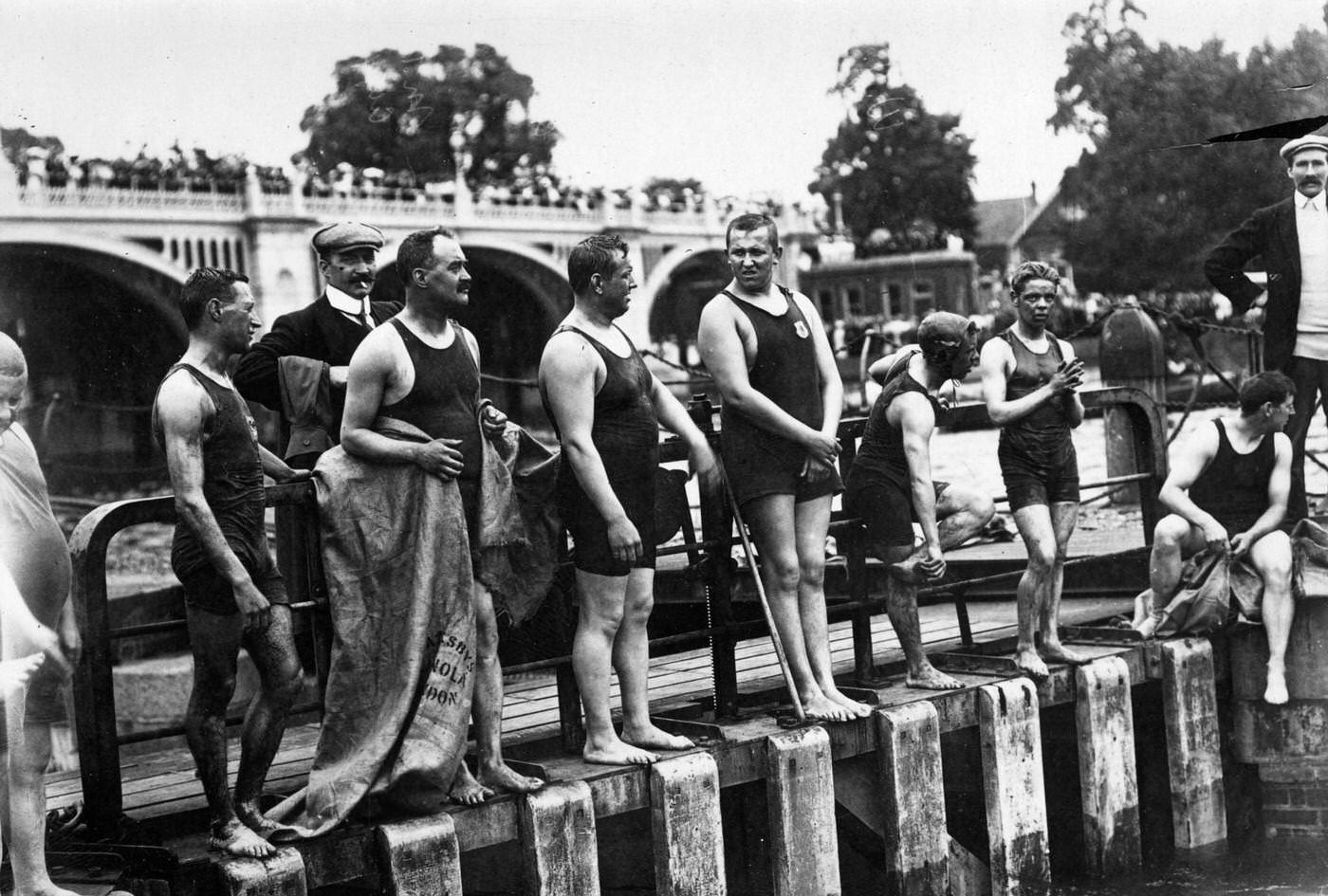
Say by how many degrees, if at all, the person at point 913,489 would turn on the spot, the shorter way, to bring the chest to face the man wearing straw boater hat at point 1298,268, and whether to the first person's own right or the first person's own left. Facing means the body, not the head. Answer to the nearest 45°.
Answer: approximately 45° to the first person's own left

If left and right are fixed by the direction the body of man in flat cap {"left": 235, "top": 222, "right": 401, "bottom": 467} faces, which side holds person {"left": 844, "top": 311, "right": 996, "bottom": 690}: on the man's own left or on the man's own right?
on the man's own left

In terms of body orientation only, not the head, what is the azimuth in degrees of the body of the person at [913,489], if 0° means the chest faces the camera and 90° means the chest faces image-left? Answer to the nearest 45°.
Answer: approximately 270°

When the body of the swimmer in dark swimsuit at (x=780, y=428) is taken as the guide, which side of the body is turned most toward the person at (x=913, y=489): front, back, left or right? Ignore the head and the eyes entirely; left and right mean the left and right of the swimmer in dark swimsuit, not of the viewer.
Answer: left

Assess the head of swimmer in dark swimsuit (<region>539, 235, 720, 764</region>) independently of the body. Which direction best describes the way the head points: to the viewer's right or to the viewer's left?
to the viewer's right

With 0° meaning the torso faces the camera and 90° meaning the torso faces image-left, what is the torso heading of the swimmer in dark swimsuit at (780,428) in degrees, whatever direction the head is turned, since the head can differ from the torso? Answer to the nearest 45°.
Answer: approximately 315°

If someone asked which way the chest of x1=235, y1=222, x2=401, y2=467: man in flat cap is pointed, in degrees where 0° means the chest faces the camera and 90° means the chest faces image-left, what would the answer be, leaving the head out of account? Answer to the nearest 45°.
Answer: approximately 315°

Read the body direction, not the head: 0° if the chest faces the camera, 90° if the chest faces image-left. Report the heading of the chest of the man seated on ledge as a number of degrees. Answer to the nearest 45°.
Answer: approximately 0°

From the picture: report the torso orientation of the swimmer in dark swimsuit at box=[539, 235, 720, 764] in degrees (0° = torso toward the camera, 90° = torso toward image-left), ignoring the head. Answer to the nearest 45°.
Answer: approximately 315°
